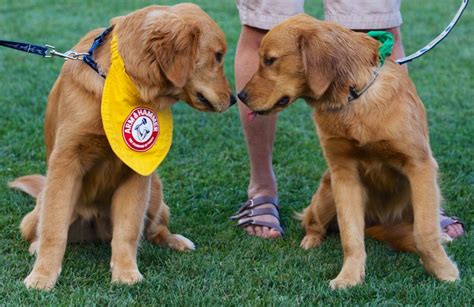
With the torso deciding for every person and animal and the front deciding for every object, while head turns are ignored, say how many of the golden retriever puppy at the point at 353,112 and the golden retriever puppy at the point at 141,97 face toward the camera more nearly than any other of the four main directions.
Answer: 2

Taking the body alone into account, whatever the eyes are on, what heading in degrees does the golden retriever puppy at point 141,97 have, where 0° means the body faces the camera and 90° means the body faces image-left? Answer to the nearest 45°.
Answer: approximately 0°

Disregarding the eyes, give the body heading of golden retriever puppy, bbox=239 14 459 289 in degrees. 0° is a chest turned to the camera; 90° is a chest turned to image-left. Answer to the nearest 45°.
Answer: approximately 0°

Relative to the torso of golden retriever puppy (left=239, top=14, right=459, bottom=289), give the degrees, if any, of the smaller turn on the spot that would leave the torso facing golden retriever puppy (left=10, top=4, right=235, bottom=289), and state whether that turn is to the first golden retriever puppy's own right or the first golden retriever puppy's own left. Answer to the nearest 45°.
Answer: approximately 90° to the first golden retriever puppy's own right

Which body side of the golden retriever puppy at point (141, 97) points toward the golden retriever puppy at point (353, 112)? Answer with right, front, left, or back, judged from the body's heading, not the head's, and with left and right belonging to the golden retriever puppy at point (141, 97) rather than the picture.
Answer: left
